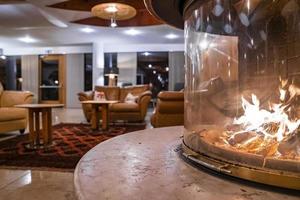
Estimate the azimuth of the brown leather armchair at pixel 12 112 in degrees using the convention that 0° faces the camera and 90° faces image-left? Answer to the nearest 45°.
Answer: approximately 315°

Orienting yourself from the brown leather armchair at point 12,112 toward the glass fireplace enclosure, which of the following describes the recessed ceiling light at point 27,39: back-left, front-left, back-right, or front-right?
back-left

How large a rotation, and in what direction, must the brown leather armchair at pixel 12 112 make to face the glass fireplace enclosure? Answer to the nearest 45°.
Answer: approximately 45° to its right

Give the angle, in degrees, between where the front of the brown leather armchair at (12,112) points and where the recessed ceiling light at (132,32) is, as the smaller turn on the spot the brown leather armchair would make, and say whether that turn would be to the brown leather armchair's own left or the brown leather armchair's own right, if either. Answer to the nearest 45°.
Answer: approximately 90° to the brown leather armchair's own left

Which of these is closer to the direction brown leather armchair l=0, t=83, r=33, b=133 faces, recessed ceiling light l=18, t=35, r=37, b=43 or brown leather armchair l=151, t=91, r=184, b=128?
the brown leather armchair

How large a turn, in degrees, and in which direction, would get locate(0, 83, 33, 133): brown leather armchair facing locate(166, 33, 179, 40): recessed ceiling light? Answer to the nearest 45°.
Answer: approximately 90° to its left

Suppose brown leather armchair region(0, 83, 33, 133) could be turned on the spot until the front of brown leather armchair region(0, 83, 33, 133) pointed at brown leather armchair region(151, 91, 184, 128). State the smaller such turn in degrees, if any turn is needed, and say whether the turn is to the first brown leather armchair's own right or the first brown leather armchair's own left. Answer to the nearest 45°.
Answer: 0° — it already faces it

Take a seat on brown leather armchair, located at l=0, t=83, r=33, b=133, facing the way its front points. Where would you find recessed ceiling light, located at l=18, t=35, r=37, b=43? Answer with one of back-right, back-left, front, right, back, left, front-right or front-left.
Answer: back-left

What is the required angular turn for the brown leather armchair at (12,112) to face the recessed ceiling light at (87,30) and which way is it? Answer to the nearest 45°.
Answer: approximately 90° to its left
